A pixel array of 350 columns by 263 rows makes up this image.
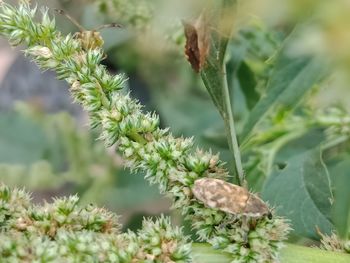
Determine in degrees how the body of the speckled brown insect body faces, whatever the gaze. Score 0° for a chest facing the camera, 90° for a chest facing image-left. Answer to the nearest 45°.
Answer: approximately 270°
